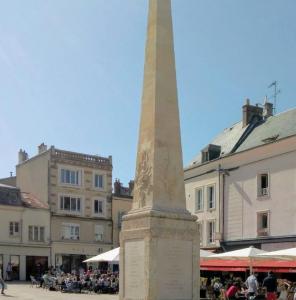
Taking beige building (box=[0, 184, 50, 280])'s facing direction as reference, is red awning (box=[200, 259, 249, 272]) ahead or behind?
ahead

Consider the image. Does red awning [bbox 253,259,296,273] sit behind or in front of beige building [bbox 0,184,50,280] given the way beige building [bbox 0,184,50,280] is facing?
in front

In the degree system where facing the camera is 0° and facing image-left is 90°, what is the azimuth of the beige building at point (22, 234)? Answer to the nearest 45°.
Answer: approximately 0°
